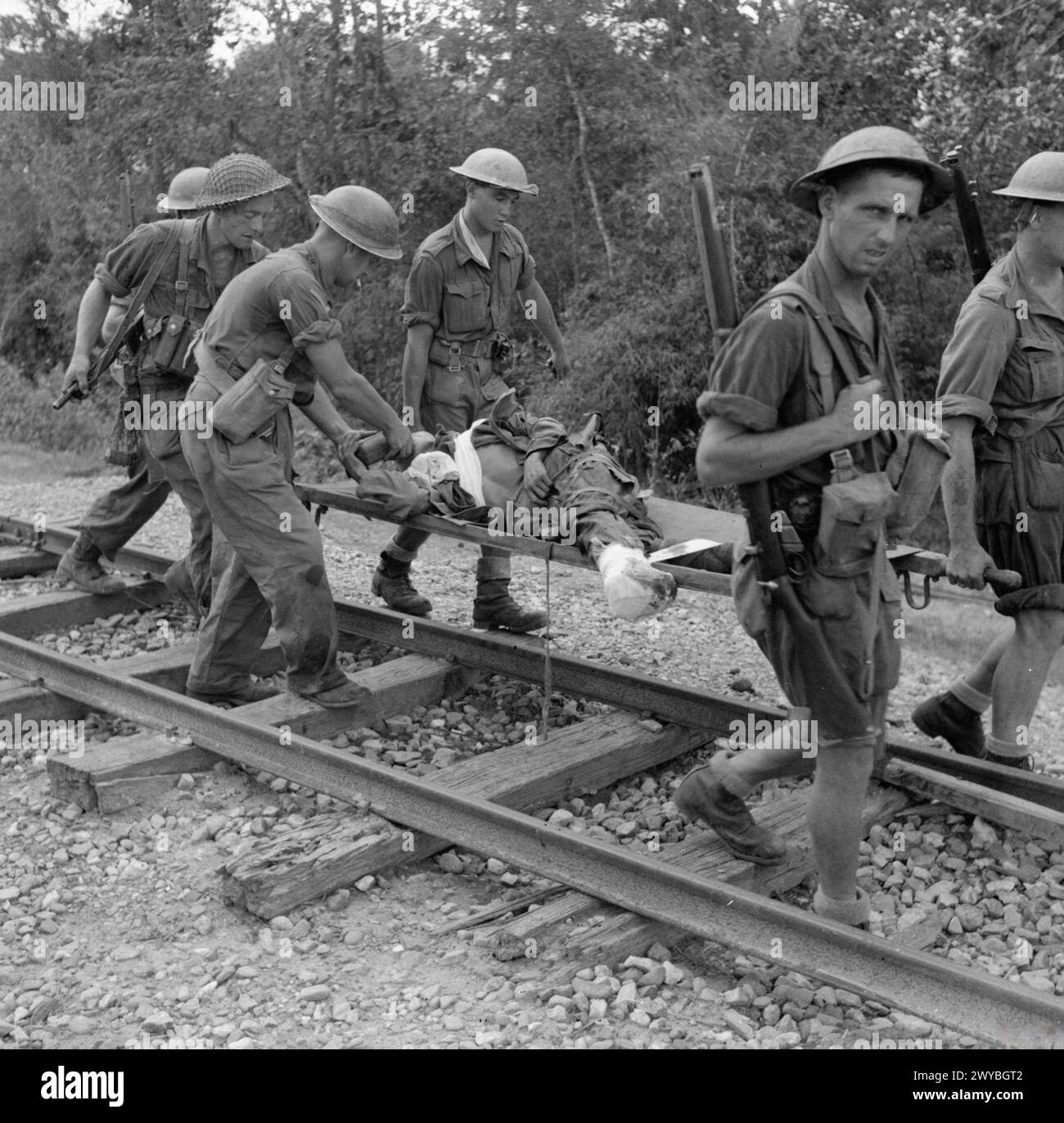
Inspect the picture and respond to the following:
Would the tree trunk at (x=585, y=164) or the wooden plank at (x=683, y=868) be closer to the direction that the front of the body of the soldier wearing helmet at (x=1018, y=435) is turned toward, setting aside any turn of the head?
the wooden plank

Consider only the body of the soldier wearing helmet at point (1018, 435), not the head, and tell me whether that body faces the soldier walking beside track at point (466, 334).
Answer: no

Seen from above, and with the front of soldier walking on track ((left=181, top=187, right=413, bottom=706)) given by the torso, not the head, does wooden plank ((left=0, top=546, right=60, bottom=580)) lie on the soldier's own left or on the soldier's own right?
on the soldier's own left

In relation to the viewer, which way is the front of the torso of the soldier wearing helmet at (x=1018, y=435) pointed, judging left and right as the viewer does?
facing the viewer and to the right of the viewer

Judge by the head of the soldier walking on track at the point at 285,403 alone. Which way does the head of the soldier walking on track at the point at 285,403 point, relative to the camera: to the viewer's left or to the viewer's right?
to the viewer's right

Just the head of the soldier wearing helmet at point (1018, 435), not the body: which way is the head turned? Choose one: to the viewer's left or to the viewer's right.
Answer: to the viewer's right

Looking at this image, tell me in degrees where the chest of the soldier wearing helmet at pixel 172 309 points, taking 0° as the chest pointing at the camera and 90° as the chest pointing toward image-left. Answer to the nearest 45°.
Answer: approximately 315°

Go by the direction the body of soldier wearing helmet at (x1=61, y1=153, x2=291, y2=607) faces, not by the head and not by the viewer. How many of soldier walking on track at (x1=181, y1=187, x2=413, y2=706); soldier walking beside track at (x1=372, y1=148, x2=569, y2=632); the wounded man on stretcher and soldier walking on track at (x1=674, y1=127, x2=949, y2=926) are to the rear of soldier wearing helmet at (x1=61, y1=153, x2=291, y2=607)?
0

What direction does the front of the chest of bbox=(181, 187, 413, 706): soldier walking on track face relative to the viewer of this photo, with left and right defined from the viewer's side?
facing to the right of the viewer

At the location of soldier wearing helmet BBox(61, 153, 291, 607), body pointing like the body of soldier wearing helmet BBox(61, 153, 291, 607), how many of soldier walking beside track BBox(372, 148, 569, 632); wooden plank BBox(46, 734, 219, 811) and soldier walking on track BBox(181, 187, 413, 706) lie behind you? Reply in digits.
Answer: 0

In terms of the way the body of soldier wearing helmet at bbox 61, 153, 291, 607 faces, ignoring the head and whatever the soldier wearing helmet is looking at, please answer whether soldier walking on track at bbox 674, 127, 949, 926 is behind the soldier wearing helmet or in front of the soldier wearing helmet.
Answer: in front

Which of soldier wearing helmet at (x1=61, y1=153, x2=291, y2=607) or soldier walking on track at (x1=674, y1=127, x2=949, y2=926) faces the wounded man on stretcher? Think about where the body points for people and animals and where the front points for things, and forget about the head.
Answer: the soldier wearing helmet

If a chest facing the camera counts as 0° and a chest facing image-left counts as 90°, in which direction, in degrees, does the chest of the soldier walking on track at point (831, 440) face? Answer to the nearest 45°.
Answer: approximately 315°

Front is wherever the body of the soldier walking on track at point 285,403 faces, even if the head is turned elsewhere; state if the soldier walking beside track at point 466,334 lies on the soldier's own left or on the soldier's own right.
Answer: on the soldier's own left

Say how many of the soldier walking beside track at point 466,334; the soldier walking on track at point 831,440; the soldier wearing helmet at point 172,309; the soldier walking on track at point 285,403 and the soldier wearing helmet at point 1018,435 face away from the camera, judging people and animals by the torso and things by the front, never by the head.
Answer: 0

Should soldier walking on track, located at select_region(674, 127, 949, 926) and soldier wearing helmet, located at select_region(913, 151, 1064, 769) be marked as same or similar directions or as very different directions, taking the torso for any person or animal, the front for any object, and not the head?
same or similar directions

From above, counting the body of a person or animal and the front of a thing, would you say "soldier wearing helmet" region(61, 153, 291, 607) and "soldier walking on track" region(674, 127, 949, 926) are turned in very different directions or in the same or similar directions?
same or similar directions

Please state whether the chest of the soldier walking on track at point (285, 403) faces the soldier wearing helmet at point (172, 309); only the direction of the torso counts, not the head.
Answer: no

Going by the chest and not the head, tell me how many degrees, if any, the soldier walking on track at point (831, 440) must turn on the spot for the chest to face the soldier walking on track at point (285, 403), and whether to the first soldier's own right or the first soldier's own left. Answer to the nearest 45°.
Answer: approximately 180°
